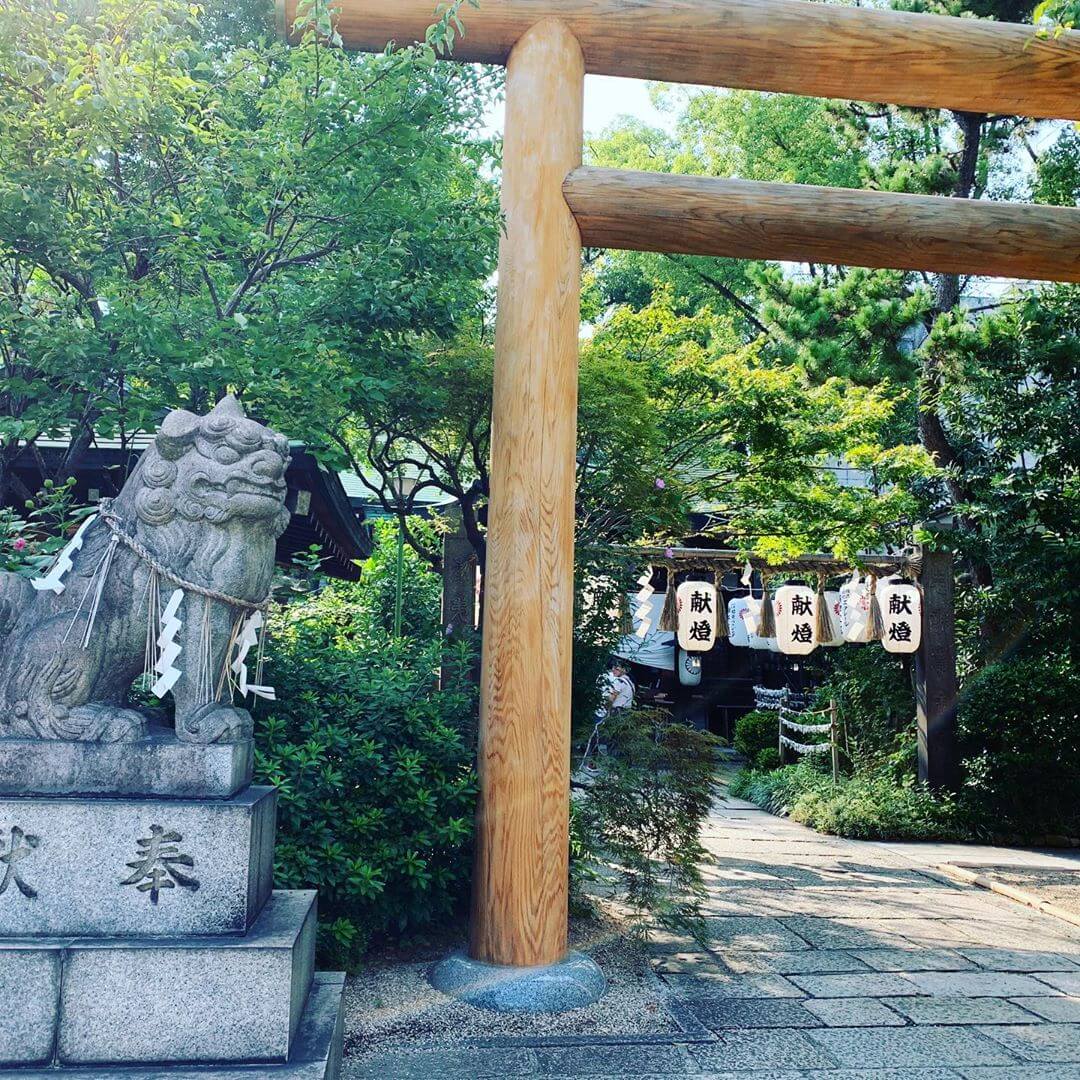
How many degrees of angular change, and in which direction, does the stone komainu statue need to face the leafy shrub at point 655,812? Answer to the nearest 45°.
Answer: approximately 45° to its left

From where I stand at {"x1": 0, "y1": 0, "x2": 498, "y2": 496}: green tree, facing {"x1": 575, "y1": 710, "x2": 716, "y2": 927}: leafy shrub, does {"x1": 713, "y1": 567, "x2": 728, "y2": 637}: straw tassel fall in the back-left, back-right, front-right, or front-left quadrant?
front-left

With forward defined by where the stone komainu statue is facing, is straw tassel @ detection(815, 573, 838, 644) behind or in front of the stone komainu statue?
in front

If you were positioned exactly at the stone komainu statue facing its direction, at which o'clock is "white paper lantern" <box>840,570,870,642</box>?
The white paper lantern is roughly at 11 o'clock from the stone komainu statue.

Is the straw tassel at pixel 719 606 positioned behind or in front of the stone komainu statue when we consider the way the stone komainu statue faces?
in front

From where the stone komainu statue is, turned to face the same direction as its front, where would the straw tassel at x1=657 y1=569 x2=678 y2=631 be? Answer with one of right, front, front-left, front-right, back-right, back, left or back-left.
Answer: front-left

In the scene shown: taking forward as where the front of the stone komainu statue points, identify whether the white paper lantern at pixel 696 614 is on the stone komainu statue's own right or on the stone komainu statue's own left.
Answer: on the stone komainu statue's own left

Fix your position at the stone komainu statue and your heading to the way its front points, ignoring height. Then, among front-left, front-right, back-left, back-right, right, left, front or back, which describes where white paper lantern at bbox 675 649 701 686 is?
front-left

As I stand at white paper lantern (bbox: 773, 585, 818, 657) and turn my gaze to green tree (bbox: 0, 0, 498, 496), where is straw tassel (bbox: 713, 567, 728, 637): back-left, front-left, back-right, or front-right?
front-right

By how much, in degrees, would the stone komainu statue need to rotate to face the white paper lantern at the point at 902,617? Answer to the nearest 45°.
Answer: approximately 45° to its left

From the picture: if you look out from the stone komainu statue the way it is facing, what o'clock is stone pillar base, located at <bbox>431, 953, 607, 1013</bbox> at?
The stone pillar base is roughly at 11 o'clock from the stone komainu statue.

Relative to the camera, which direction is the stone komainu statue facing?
to the viewer's right

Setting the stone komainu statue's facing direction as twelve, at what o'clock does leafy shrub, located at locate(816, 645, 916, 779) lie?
The leafy shrub is roughly at 11 o'clock from the stone komainu statue.

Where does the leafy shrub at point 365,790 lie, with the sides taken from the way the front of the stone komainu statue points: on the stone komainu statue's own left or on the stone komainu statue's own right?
on the stone komainu statue's own left
